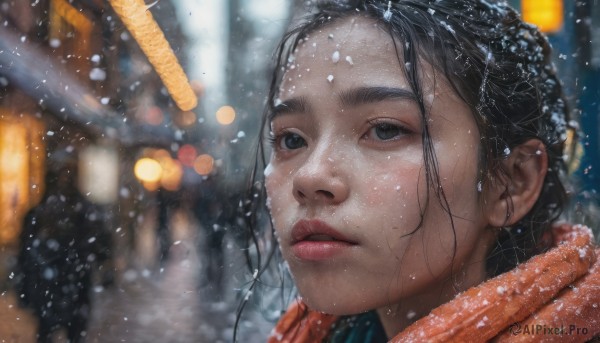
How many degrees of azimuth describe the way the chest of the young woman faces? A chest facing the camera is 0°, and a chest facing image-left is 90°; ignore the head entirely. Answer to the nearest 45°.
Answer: approximately 45°

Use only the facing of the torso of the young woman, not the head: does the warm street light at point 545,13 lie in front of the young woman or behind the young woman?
behind
